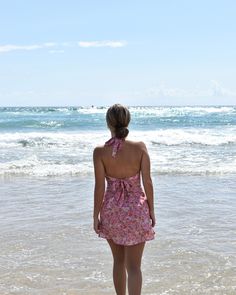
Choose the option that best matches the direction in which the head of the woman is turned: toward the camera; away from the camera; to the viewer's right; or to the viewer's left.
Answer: away from the camera

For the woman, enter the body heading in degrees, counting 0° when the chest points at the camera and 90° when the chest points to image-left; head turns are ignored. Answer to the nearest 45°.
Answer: approximately 180°
